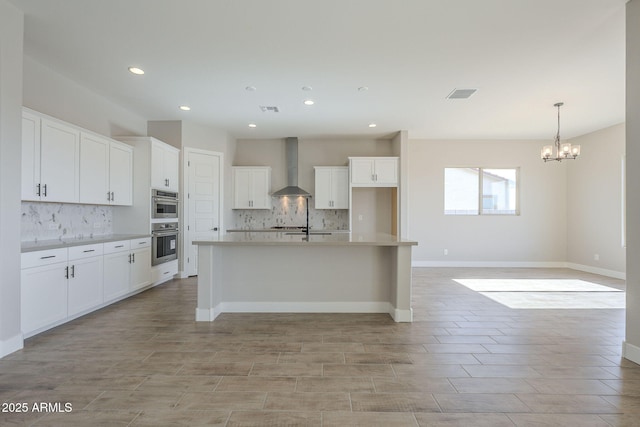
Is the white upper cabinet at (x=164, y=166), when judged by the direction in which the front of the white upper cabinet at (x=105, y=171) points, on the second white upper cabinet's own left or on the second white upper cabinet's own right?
on the second white upper cabinet's own left

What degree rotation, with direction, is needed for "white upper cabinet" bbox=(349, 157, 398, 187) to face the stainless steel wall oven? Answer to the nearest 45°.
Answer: approximately 45° to its right

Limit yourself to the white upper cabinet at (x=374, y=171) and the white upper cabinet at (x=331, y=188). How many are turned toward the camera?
2

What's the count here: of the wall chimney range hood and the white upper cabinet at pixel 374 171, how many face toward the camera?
2

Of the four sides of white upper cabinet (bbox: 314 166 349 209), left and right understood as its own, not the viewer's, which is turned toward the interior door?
right

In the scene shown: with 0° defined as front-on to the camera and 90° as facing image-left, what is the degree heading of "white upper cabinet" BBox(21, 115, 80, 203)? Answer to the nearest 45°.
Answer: approximately 315°

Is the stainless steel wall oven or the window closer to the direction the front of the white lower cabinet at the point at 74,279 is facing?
the window

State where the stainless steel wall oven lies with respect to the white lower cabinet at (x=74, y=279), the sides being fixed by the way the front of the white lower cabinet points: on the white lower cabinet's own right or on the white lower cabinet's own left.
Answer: on the white lower cabinet's own left

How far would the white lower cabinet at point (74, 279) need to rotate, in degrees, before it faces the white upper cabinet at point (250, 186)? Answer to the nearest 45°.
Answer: approximately 90° to its left

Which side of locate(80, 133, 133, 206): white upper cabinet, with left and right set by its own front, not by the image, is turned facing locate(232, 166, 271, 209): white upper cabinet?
left

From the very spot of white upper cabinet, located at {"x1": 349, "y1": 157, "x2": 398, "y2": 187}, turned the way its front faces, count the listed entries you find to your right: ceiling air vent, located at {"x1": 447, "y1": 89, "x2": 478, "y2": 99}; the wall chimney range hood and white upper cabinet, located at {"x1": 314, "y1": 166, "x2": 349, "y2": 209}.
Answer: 2

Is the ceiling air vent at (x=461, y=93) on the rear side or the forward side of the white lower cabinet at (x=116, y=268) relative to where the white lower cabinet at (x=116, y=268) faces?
on the forward side

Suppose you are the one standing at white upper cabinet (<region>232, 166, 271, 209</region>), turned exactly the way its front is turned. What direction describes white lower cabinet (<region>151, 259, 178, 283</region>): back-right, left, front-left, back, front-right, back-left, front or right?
front-right

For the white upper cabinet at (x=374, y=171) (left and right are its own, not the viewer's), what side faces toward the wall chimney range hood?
right

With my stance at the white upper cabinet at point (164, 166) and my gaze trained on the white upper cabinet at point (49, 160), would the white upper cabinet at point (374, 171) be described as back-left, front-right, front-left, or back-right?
back-left

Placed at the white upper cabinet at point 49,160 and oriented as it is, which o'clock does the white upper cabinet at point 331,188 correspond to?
the white upper cabinet at point 331,188 is roughly at 10 o'clock from the white upper cabinet at point 49,160.
